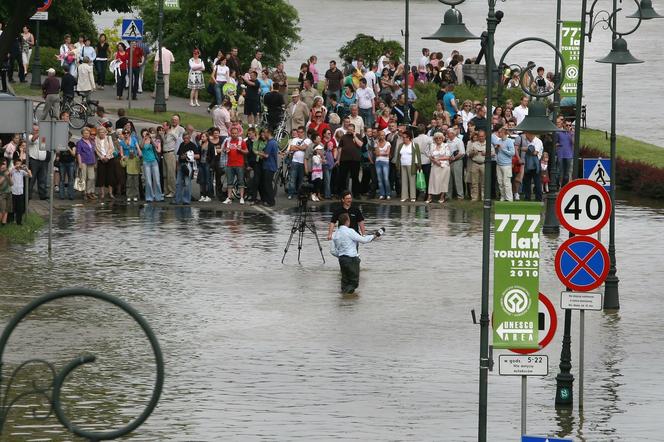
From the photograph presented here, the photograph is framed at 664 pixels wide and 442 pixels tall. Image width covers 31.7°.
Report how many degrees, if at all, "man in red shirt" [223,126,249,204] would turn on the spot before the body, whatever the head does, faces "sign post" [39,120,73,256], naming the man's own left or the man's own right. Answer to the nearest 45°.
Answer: approximately 45° to the man's own right

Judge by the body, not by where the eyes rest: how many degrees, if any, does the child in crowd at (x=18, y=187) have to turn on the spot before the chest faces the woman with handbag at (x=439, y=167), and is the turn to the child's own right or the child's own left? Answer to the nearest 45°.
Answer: approximately 90° to the child's own left

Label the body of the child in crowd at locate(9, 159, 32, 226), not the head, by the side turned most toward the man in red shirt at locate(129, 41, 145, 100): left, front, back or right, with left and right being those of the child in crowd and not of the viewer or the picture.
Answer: back

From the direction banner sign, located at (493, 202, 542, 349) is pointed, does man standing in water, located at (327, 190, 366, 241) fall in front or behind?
behind
